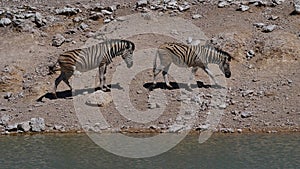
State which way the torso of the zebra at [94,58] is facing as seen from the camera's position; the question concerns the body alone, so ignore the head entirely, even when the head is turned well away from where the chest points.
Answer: to the viewer's right

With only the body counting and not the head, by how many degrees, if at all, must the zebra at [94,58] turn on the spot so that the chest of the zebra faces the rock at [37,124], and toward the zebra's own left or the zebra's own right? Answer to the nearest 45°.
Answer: approximately 135° to the zebra's own right

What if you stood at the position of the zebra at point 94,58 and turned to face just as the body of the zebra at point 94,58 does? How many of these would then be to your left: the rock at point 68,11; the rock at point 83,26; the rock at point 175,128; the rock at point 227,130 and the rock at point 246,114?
2

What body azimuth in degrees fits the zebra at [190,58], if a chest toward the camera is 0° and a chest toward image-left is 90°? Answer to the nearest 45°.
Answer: approximately 270°

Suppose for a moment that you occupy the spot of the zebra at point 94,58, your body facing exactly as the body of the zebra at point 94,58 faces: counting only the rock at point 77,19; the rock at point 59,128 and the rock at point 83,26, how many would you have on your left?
2

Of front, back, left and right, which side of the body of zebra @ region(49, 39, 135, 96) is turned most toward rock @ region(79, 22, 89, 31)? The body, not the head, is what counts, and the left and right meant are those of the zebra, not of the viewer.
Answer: left

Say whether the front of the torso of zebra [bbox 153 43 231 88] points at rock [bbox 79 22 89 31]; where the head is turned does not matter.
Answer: no

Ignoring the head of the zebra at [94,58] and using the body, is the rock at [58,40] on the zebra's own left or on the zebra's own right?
on the zebra's own left

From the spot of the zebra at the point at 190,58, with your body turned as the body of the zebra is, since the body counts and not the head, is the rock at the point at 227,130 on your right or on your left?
on your right

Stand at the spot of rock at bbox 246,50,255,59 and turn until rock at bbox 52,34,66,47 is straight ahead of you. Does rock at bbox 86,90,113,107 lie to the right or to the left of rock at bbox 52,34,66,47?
left

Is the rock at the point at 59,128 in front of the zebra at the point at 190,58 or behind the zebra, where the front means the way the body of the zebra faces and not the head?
behind

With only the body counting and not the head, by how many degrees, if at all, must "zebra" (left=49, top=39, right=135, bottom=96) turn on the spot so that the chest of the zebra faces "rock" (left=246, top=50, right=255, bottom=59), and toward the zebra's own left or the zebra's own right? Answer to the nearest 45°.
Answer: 0° — it already faces it

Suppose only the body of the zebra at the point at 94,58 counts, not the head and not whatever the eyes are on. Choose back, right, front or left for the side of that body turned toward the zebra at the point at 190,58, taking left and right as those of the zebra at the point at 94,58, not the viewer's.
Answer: front

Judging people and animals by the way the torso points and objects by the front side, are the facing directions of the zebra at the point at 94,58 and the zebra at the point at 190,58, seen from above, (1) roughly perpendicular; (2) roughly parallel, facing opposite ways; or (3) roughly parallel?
roughly parallel

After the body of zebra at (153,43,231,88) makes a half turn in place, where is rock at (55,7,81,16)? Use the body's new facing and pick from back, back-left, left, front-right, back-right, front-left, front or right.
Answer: front-right

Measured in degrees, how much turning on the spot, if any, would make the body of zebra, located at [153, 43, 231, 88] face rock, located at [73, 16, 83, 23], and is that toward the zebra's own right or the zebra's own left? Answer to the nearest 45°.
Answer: approximately 135° to the zebra's own left

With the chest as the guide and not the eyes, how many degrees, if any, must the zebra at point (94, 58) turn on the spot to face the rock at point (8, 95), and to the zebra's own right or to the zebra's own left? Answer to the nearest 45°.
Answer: approximately 180°

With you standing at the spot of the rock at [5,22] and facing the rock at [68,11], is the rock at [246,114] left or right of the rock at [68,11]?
right
